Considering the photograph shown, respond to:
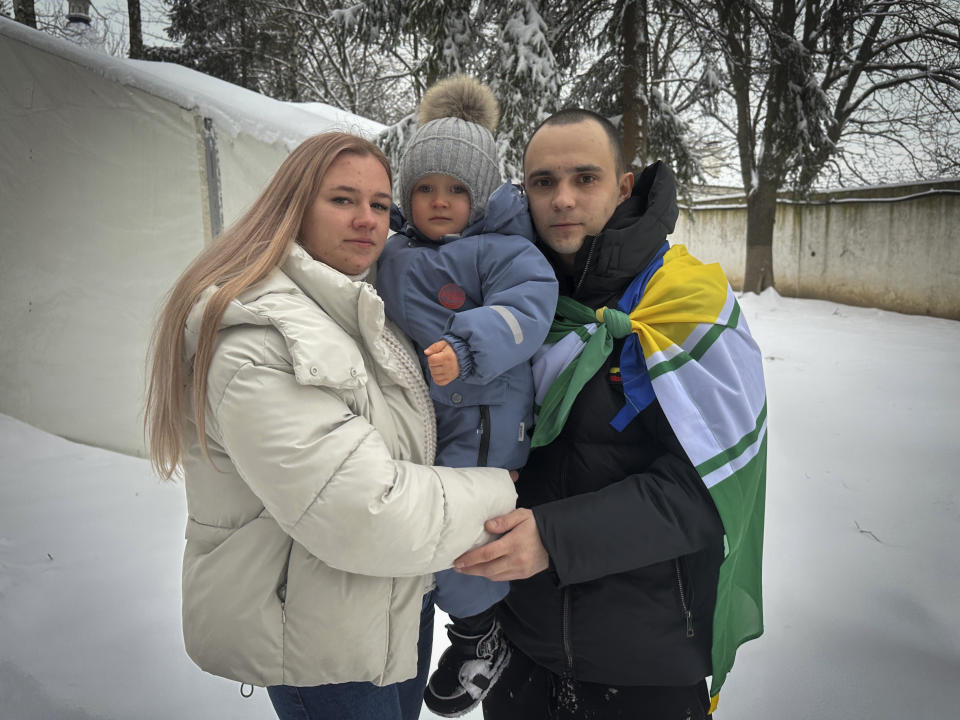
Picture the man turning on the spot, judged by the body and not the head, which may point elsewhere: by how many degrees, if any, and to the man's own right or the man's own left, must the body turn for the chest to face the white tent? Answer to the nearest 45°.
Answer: approximately 90° to the man's own right

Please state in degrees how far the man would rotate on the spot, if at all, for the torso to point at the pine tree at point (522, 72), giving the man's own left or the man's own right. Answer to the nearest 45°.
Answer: approximately 135° to the man's own right

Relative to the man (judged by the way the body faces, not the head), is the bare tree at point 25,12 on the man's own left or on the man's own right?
on the man's own right

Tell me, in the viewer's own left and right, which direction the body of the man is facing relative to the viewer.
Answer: facing the viewer and to the left of the viewer
